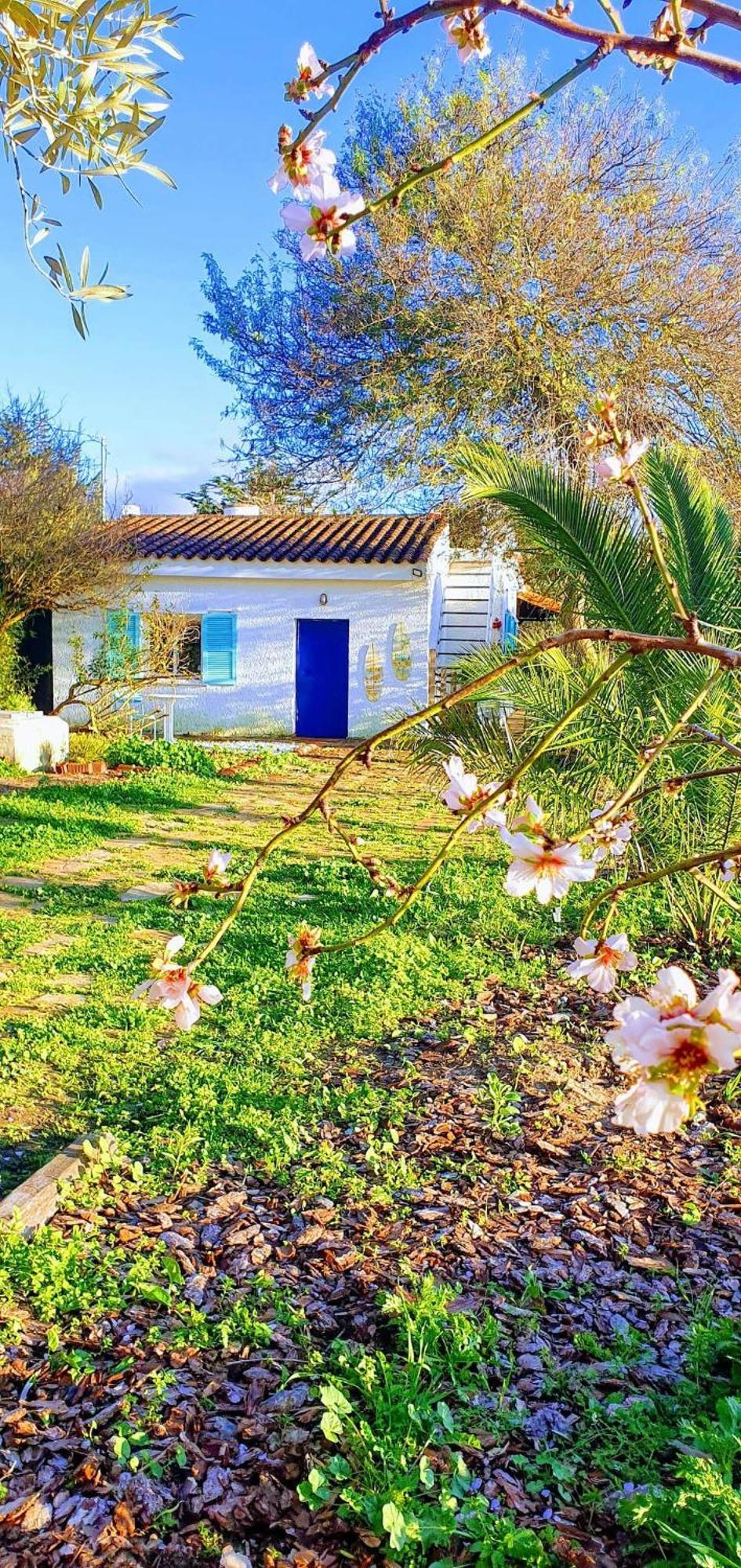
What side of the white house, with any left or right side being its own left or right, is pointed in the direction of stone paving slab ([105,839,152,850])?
front

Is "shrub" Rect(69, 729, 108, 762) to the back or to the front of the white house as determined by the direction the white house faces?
to the front

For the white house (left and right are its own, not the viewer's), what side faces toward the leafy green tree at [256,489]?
back

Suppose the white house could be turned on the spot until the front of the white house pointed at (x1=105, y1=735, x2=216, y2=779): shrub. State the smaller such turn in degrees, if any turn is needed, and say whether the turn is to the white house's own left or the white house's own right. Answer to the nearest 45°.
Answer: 0° — it already faces it

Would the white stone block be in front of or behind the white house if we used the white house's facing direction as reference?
in front

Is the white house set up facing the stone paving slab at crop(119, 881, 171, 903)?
yes

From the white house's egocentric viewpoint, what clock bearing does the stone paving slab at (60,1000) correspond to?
The stone paving slab is roughly at 12 o'clock from the white house.

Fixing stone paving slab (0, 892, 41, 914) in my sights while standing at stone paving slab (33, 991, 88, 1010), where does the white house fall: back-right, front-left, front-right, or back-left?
front-right

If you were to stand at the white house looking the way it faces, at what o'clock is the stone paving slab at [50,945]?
The stone paving slab is roughly at 12 o'clock from the white house.

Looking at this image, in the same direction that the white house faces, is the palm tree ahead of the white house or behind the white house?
ahead

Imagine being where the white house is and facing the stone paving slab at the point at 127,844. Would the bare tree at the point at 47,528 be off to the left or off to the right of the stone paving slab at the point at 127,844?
right

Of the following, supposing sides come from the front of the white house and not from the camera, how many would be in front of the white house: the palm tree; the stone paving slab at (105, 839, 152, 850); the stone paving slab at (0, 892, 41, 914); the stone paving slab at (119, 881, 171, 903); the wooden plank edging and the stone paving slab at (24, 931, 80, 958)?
6

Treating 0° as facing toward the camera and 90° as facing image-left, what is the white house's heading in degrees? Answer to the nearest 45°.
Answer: approximately 0°

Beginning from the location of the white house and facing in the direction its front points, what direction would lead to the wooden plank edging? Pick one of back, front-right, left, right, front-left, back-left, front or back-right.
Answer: front
